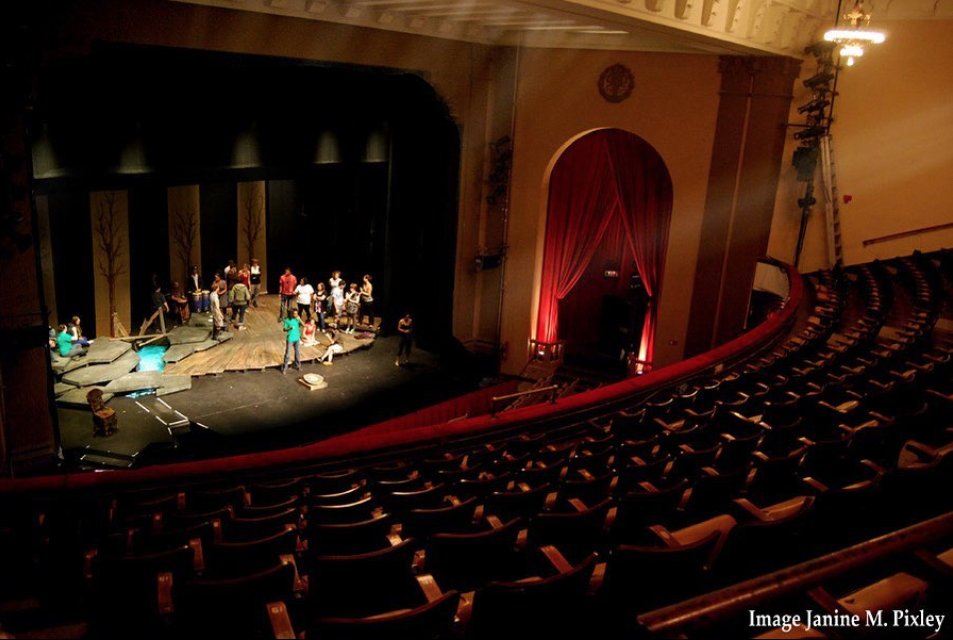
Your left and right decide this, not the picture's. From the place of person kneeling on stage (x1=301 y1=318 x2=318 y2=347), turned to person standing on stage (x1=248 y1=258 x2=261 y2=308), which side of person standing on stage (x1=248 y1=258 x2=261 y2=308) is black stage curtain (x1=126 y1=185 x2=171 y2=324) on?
left

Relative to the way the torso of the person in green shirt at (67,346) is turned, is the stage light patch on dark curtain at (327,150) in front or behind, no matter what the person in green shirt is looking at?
in front

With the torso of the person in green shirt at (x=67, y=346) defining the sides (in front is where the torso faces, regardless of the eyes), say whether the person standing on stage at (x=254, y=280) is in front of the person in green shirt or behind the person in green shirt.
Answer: in front

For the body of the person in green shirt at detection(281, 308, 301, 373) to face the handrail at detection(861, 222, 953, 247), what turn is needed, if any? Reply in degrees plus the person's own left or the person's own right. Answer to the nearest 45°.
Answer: approximately 45° to the person's own left

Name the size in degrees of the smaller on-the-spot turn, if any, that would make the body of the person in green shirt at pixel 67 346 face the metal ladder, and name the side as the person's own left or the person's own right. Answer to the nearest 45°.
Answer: approximately 45° to the person's own right

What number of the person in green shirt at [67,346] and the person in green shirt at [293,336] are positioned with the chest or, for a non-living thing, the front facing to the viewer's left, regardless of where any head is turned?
0

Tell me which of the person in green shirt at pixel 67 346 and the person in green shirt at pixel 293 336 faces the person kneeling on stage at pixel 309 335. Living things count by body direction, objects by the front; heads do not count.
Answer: the person in green shirt at pixel 67 346

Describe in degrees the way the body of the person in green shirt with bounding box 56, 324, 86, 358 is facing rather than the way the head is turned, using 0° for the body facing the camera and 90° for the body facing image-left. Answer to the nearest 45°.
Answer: approximately 270°

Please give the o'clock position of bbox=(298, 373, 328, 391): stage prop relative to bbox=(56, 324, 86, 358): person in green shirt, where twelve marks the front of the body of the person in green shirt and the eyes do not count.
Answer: The stage prop is roughly at 1 o'clock from the person in green shirt.

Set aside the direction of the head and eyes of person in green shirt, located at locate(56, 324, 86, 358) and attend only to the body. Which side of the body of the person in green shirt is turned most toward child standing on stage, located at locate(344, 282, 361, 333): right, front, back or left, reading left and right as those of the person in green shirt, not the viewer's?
front

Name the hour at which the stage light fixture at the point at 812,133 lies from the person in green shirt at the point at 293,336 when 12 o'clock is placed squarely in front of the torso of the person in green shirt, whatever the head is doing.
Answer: The stage light fixture is roughly at 11 o'clock from the person in green shirt.

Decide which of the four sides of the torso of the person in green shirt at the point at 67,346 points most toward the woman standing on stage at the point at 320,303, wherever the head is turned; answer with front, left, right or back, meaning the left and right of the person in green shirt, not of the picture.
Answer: front
